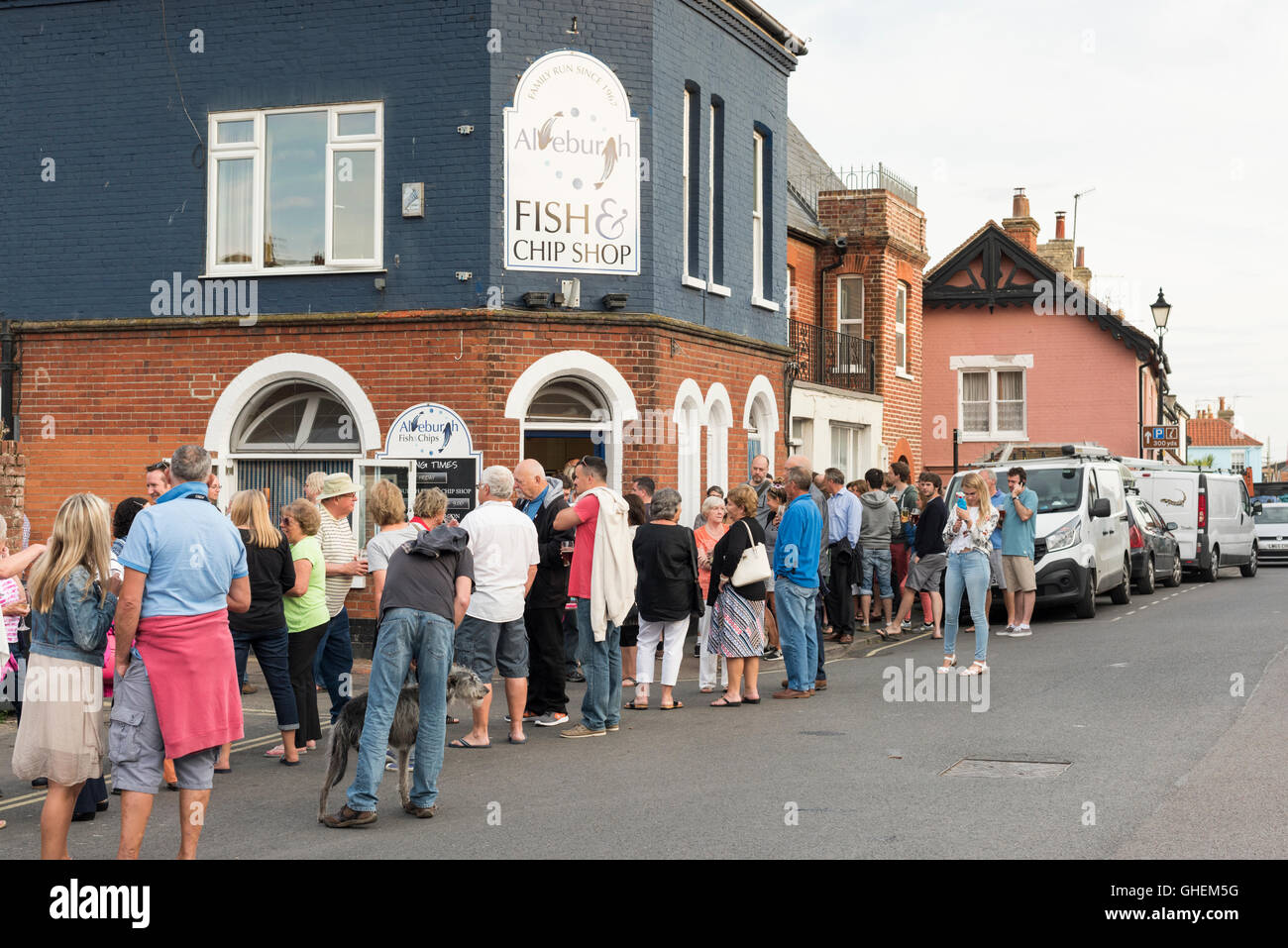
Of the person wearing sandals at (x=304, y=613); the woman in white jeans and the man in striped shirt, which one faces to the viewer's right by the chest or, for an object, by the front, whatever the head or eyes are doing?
the man in striped shirt

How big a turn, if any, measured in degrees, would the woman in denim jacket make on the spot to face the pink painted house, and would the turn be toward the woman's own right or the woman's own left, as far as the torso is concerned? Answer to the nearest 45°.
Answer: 0° — they already face it

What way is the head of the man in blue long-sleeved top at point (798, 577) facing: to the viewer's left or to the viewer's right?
to the viewer's left

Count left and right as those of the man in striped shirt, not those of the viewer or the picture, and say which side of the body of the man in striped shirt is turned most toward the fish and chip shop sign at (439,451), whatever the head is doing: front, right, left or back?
left

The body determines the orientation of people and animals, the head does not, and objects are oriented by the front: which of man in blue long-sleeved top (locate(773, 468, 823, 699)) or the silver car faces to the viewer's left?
the man in blue long-sleeved top

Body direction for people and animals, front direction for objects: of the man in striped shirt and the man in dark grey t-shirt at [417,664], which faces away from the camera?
the man in dark grey t-shirt

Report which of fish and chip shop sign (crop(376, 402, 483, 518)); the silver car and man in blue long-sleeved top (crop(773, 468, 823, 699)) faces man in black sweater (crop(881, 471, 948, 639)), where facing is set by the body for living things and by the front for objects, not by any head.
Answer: the silver car

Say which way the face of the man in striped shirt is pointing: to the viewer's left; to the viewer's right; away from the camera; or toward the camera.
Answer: to the viewer's right

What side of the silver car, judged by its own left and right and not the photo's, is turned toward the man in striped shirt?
front

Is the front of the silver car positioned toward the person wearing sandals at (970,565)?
yes

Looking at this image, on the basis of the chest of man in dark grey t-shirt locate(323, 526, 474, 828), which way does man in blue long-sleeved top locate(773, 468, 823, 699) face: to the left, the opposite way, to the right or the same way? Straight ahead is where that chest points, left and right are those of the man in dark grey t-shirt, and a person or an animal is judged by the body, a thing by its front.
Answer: to the left

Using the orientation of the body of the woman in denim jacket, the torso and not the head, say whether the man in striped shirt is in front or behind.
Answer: in front

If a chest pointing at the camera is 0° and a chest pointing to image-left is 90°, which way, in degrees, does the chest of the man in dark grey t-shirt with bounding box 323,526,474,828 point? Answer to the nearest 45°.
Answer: approximately 180°
